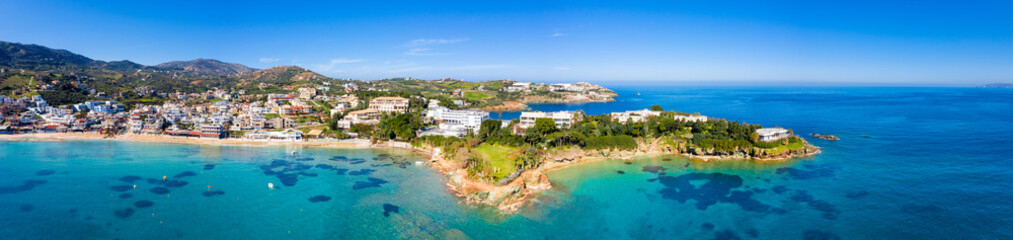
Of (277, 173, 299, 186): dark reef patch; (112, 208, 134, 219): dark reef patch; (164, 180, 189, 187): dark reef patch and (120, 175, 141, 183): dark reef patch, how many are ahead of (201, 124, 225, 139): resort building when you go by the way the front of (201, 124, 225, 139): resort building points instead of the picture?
4

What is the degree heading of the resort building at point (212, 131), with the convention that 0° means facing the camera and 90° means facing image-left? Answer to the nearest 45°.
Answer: approximately 0°

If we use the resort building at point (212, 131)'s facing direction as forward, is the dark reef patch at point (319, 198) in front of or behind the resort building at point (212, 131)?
in front

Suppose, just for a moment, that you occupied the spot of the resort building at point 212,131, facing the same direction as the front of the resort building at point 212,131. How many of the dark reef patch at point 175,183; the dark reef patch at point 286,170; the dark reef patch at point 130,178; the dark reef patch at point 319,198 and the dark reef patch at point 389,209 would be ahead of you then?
5

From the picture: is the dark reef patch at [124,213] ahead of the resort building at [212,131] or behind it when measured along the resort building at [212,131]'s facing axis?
ahead

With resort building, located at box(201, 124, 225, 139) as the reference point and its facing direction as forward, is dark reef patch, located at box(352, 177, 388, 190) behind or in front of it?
in front

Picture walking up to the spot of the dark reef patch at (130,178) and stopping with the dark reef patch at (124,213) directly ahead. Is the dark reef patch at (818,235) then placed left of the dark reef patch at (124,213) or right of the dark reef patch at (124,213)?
left

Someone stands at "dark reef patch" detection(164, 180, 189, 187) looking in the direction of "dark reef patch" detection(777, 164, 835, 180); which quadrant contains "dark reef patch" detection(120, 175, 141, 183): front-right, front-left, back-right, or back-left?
back-left

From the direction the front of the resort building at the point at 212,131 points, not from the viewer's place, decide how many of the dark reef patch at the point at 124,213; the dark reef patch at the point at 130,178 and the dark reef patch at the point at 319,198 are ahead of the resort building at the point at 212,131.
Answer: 3

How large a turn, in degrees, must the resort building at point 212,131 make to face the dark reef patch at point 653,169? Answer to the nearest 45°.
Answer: approximately 45° to its left
